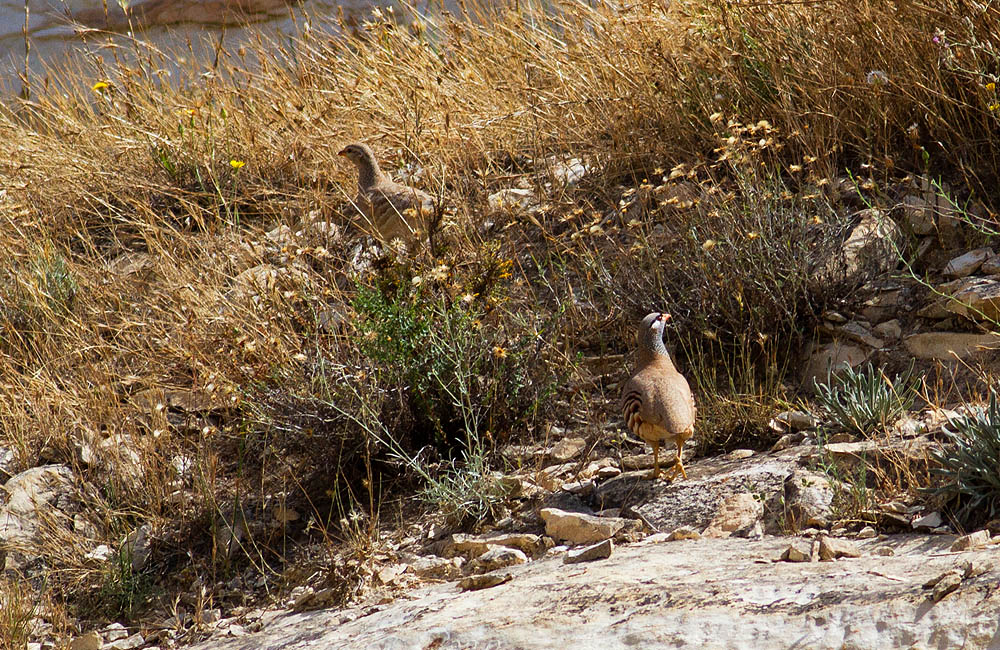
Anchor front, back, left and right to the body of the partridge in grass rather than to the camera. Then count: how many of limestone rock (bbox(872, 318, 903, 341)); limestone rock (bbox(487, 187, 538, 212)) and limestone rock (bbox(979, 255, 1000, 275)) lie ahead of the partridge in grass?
0

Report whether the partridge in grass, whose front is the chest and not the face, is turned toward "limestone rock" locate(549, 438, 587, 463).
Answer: no

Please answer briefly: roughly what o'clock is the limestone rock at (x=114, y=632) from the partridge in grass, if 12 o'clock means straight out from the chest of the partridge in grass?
The limestone rock is roughly at 10 o'clock from the partridge in grass.

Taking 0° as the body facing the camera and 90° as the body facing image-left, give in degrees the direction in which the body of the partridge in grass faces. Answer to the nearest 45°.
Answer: approximately 90°

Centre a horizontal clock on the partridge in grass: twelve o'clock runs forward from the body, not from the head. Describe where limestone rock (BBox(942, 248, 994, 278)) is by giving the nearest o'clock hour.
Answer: The limestone rock is roughly at 7 o'clock from the partridge in grass.

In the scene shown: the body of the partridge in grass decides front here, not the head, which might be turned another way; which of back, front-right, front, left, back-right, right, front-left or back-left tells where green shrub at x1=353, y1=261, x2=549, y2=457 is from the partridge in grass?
left

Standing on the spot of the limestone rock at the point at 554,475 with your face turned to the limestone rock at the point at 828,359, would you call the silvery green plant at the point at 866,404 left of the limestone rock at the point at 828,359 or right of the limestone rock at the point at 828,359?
right

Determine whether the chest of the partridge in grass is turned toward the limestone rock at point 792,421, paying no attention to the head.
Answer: no

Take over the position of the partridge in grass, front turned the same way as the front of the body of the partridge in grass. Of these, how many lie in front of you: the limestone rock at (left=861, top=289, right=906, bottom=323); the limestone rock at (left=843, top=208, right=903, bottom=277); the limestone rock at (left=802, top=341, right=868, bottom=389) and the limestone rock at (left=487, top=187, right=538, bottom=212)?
0

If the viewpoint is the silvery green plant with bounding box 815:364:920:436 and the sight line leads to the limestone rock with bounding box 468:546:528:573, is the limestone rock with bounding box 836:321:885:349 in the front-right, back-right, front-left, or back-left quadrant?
back-right

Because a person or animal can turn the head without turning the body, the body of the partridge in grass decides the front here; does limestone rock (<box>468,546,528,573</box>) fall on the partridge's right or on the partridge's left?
on the partridge's left

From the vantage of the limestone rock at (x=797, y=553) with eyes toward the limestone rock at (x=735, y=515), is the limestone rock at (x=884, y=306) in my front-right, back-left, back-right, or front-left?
front-right

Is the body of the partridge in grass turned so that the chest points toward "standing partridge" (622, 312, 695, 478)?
no

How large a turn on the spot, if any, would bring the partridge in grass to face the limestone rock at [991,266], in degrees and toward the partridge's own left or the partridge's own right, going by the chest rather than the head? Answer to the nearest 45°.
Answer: approximately 135° to the partridge's own left

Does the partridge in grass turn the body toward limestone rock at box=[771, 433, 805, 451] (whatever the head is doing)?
no

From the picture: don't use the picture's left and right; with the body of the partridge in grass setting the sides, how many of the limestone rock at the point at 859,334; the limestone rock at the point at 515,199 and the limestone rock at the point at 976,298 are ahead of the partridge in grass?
0
